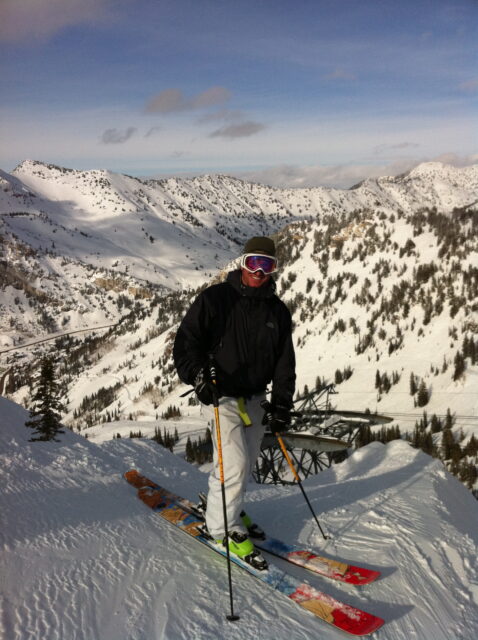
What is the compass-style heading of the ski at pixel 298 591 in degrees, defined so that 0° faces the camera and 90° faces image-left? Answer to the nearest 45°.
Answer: approximately 315°

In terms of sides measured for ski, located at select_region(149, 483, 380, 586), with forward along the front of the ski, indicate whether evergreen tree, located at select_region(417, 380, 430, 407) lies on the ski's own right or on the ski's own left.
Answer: on the ski's own left

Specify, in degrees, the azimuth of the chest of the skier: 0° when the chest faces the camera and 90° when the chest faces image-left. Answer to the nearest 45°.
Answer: approximately 315°
